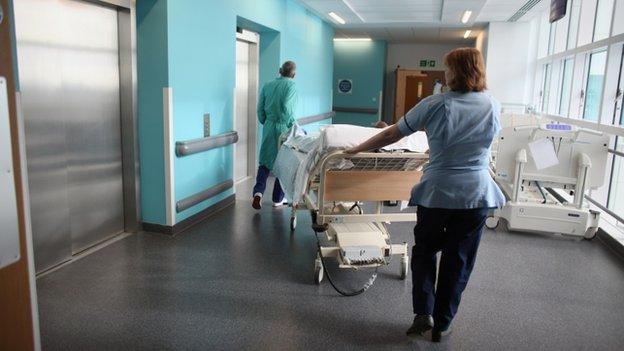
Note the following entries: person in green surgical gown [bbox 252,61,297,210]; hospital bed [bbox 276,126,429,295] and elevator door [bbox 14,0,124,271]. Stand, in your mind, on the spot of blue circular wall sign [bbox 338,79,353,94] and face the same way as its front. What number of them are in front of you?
3

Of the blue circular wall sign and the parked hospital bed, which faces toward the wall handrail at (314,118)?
the blue circular wall sign

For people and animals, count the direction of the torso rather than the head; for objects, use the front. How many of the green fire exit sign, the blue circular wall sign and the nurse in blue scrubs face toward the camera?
2

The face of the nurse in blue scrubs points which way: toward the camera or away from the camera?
away from the camera

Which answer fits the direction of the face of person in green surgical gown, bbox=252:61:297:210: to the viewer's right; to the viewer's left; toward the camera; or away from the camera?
away from the camera

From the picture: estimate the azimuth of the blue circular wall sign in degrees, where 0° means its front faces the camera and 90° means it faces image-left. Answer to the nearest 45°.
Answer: approximately 0°

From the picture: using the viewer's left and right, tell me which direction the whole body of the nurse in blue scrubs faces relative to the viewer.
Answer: facing away from the viewer

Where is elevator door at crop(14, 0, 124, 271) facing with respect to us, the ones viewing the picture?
facing the viewer and to the right of the viewer

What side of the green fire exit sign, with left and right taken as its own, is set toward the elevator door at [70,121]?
front

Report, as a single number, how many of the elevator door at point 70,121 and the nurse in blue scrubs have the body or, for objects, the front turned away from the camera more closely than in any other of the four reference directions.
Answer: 1

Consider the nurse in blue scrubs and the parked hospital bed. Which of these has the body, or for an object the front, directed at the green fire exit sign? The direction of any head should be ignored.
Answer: the nurse in blue scrubs

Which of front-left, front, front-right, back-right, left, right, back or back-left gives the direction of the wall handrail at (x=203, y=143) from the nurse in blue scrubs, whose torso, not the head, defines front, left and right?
front-left

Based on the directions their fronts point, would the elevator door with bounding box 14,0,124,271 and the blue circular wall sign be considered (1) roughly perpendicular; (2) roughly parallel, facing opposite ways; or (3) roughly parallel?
roughly perpendicular

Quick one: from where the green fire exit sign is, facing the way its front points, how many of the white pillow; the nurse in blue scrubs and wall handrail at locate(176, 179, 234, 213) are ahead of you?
3

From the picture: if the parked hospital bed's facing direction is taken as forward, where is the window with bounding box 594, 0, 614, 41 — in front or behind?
behind

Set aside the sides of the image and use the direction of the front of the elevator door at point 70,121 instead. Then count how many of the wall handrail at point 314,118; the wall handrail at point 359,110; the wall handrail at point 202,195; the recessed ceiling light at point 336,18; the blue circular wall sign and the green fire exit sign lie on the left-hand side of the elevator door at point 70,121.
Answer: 6

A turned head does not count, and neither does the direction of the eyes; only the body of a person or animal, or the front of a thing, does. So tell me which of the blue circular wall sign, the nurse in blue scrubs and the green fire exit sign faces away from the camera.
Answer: the nurse in blue scrubs
